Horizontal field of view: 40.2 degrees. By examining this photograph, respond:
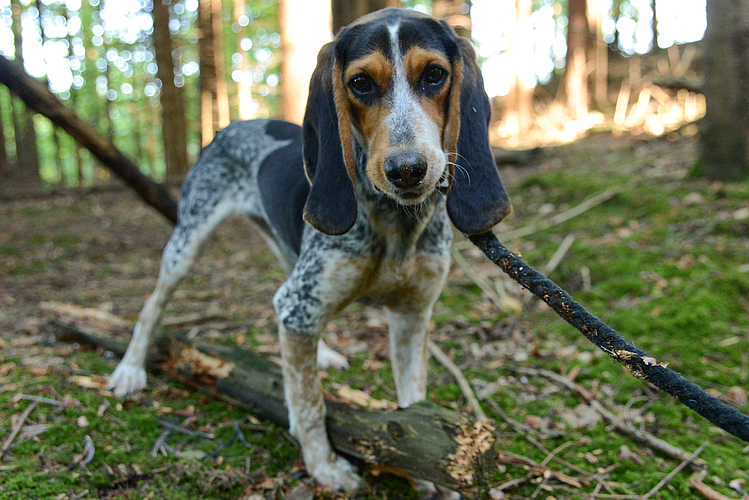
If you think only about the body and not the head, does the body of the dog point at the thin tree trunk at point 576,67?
no

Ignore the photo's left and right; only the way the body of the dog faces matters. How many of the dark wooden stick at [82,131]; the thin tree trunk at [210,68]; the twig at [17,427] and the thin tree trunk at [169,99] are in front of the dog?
0

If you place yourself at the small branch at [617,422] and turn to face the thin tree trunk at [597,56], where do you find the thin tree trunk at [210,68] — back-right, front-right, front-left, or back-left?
front-left

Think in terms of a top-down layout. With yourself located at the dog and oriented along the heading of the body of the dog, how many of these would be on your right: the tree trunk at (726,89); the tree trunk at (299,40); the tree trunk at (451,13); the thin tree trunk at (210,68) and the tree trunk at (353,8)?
0

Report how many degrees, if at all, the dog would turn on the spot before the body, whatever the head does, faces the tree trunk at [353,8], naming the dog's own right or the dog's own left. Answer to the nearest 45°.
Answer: approximately 135° to the dog's own left

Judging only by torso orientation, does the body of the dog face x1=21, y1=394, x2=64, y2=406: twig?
no

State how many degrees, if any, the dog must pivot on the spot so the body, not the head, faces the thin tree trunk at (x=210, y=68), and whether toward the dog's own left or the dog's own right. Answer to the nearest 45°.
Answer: approximately 135° to the dog's own left

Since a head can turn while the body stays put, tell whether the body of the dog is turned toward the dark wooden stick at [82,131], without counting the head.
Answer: no

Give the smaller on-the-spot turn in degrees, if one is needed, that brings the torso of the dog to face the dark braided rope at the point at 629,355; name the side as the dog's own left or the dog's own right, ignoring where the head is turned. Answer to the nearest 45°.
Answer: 0° — it already faces it

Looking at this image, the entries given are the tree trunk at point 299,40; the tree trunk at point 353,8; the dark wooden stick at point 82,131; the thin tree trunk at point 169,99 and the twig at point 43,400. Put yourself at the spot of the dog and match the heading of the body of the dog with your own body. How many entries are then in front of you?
0

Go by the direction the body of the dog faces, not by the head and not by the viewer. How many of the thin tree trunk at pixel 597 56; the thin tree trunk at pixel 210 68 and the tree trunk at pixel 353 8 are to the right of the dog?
0
